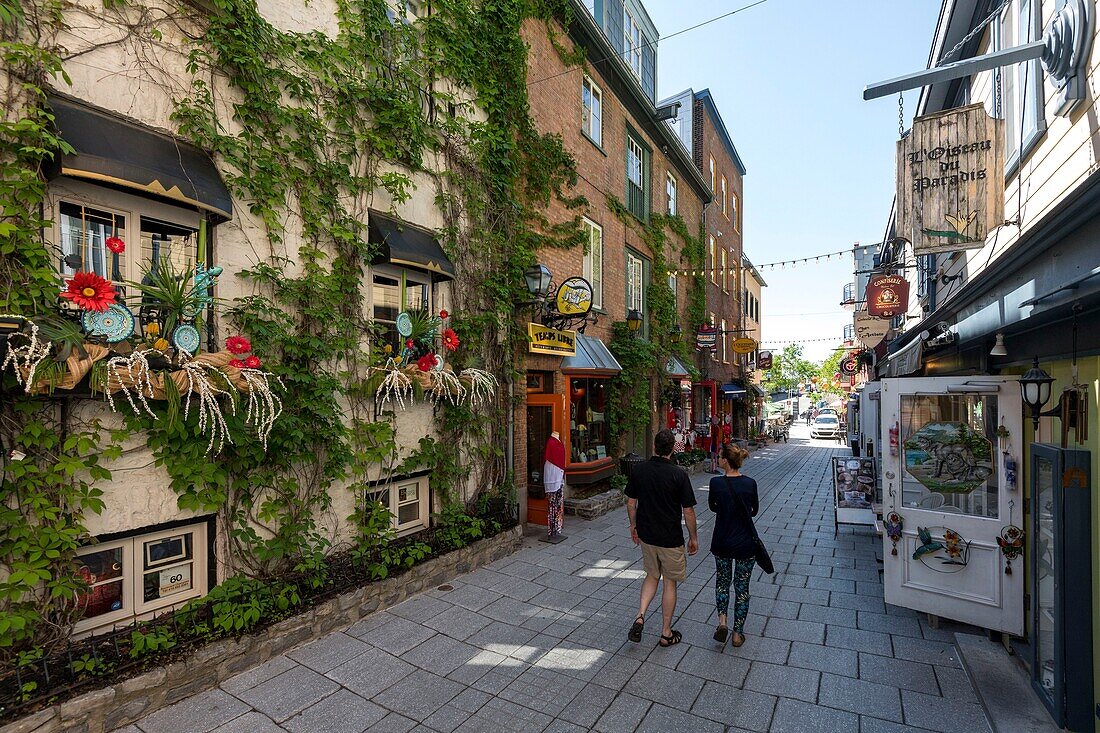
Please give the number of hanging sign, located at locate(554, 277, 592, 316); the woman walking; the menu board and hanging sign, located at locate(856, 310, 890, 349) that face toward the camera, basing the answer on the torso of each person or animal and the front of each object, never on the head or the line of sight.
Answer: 3

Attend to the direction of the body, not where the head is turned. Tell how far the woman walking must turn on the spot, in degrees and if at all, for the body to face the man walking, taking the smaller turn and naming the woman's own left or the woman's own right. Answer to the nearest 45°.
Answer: approximately 90° to the woman's own left

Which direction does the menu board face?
toward the camera

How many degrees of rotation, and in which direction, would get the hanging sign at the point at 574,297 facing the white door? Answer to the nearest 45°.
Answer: approximately 45° to its left

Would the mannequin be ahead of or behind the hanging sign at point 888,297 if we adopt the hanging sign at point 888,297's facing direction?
ahead

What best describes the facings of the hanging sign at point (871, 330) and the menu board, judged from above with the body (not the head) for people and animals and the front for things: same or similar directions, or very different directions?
same or similar directions

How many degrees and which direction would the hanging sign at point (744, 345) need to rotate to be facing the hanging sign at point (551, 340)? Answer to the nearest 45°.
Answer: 0° — it already faces it

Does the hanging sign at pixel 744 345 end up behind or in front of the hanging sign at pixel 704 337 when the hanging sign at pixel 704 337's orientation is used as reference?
behind

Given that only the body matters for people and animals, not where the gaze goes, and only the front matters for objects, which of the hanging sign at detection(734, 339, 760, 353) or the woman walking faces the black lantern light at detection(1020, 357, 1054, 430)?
the hanging sign

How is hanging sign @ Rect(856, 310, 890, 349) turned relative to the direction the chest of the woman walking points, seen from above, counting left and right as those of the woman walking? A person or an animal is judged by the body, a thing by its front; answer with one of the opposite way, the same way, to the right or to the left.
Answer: the opposite way

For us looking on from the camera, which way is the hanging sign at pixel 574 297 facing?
facing the viewer

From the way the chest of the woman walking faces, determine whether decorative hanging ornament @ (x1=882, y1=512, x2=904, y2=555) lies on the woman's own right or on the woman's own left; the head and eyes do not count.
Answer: on the woman's own right

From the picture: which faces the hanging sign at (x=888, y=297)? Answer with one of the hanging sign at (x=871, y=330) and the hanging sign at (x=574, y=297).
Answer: the hanging sign at (x=871, y=330)

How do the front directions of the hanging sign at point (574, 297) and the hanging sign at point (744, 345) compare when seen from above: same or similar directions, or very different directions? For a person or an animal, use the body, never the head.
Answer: same or similar directions

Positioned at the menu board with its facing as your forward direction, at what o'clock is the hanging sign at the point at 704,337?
The hanging sign is roughly at 5 o'clock from the menu board.

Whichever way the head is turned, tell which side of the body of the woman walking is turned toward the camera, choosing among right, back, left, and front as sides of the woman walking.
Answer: back
